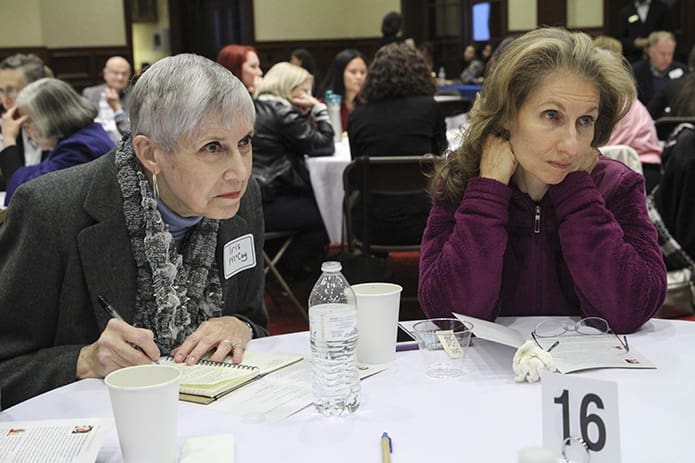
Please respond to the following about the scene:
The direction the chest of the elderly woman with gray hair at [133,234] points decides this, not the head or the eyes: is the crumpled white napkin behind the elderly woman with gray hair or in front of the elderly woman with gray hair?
in front

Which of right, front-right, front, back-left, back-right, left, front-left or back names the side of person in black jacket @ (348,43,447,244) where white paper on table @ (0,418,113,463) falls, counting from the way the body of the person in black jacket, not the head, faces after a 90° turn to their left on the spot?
left

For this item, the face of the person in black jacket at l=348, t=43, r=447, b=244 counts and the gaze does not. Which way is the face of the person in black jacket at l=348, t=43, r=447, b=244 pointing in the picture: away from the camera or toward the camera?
away from the camera

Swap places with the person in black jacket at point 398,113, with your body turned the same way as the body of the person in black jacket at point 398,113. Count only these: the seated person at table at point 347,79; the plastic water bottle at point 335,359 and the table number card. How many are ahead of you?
1

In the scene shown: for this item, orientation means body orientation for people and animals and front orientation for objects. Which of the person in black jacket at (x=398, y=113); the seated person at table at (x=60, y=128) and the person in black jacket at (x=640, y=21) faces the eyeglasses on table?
the person in black jacket at (x=640, y=21)

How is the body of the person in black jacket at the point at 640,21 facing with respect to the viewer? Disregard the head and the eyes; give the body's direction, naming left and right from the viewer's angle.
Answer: facing the viewer

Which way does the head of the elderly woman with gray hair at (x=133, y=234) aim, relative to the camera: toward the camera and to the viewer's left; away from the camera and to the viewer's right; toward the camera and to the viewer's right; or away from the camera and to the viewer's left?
toward the camera and to the viewer's right

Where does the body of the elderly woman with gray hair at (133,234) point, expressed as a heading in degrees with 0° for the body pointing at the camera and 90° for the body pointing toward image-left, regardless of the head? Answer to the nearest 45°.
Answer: approximately 315°

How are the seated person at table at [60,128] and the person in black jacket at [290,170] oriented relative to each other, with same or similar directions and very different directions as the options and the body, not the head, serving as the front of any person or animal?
very different directions

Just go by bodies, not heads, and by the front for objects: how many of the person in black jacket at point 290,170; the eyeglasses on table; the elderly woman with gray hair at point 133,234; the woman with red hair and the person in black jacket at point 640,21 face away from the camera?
1

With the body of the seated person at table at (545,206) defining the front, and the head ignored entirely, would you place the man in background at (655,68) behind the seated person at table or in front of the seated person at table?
behind
